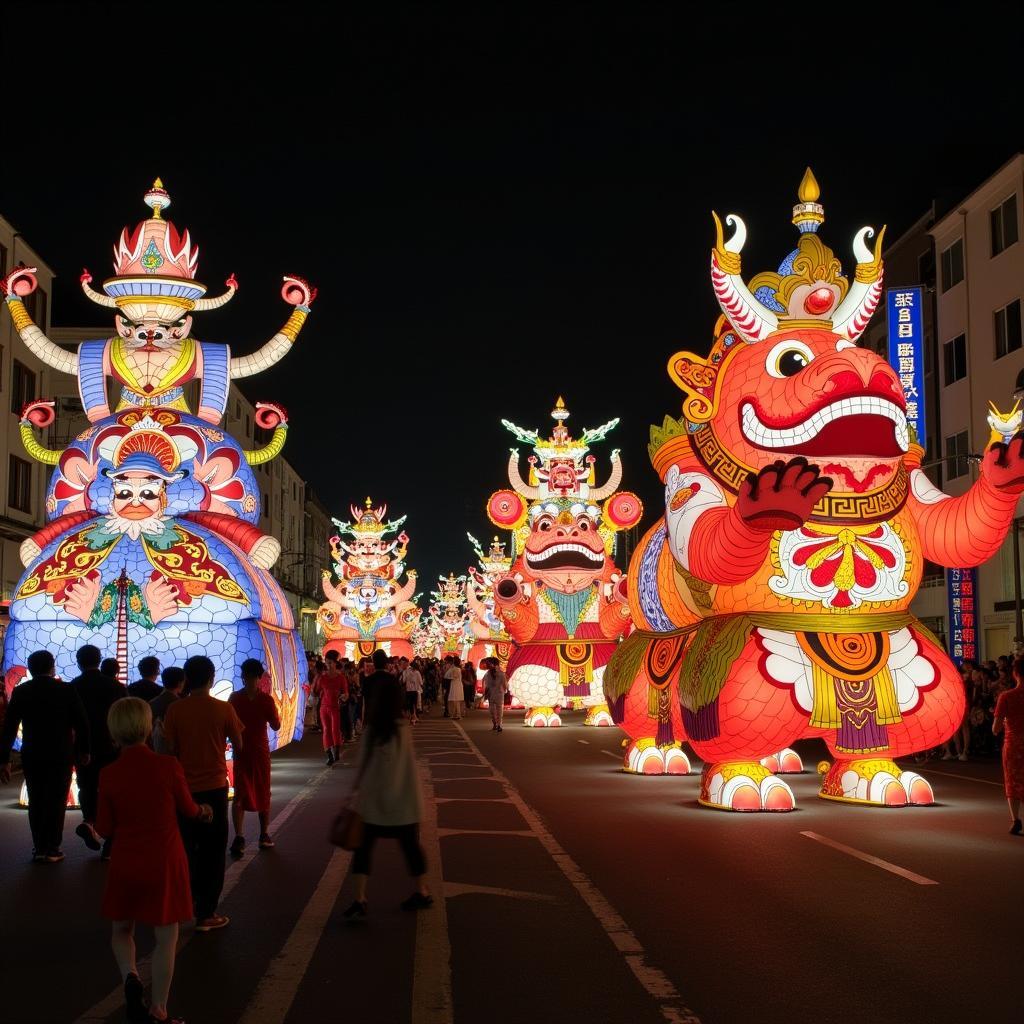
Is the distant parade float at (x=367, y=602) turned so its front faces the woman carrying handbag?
yes

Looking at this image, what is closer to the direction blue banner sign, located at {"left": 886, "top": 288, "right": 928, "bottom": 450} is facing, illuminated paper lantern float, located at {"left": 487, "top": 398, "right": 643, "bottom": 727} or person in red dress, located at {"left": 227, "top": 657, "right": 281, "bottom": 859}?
the person in red dress

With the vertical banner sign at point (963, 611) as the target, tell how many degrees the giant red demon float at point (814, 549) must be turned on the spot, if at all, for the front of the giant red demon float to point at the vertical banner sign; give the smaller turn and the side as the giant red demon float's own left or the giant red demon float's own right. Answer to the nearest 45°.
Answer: approximately 135° to the giant red demon float's own left

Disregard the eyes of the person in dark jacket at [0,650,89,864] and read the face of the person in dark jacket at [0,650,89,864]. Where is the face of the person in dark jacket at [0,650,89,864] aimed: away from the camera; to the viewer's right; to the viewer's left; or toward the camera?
away from the camera

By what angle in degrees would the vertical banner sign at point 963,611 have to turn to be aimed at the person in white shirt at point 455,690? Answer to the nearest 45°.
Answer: approximately 90° to its right

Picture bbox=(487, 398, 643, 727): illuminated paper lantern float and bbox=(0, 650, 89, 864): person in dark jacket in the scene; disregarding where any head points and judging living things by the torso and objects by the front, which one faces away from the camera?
the person in dark jacket

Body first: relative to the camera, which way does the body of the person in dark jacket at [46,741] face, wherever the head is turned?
away from the camera

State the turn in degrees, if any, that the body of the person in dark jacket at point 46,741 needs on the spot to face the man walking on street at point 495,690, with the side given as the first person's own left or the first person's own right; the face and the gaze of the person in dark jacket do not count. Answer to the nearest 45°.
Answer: approximately 45° to the first person's own right

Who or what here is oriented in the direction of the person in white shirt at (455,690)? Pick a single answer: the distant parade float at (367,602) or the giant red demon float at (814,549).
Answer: the distant parade float

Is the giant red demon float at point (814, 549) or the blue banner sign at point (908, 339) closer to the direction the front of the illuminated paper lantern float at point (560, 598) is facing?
the giant red demon float
